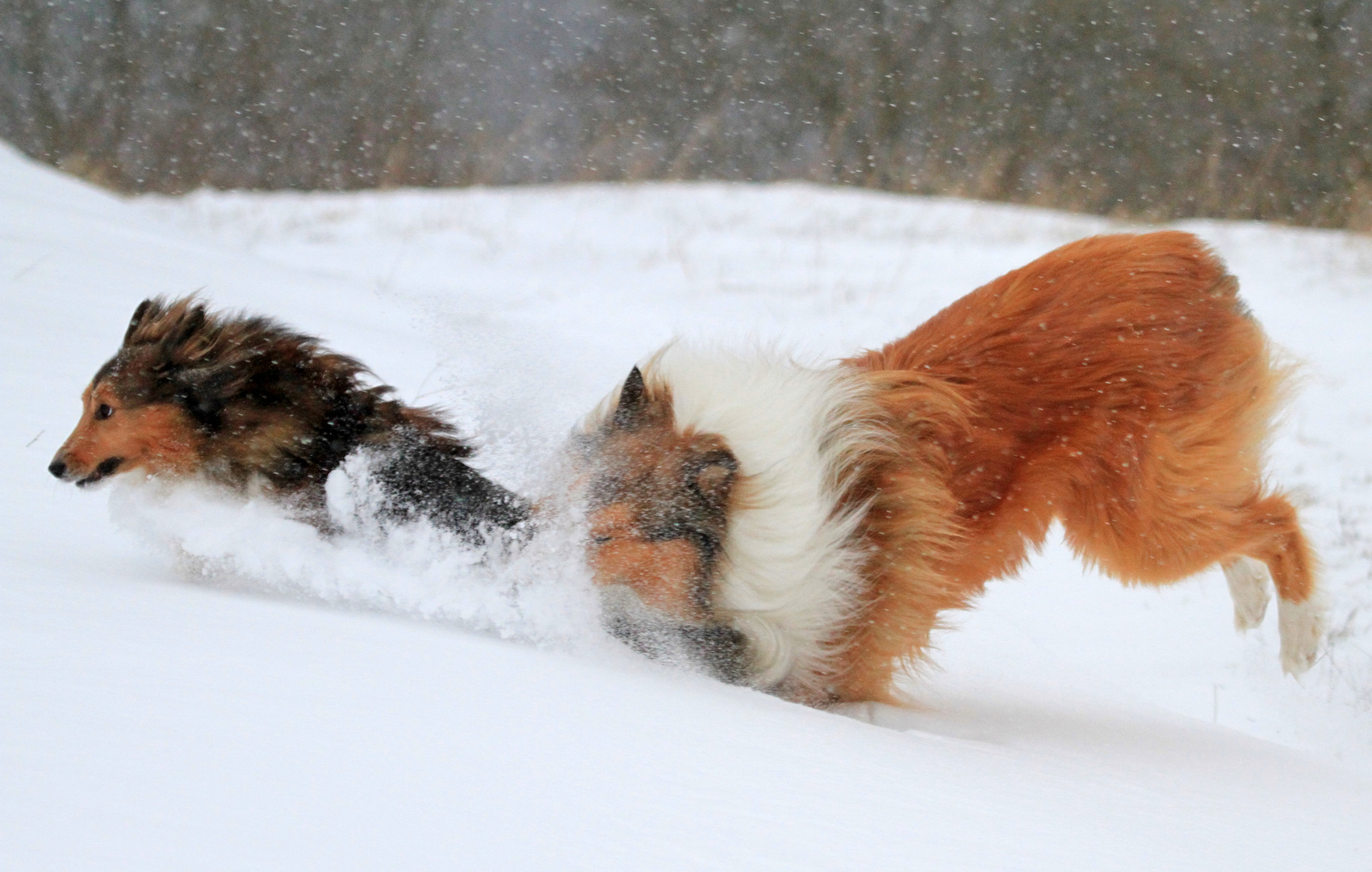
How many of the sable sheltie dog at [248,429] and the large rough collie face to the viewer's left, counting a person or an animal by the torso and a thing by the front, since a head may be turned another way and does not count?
2

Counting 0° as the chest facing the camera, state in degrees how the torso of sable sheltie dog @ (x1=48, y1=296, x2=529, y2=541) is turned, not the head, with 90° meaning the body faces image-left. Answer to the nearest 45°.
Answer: approximately 90°

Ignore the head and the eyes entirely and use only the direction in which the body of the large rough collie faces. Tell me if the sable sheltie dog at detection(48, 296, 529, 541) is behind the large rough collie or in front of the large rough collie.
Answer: in front

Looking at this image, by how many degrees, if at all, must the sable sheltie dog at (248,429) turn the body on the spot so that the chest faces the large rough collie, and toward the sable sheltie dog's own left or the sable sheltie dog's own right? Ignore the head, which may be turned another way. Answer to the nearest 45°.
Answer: approximately 180°

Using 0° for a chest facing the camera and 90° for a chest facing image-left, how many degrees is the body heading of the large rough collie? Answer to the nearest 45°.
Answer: approximately 90°
